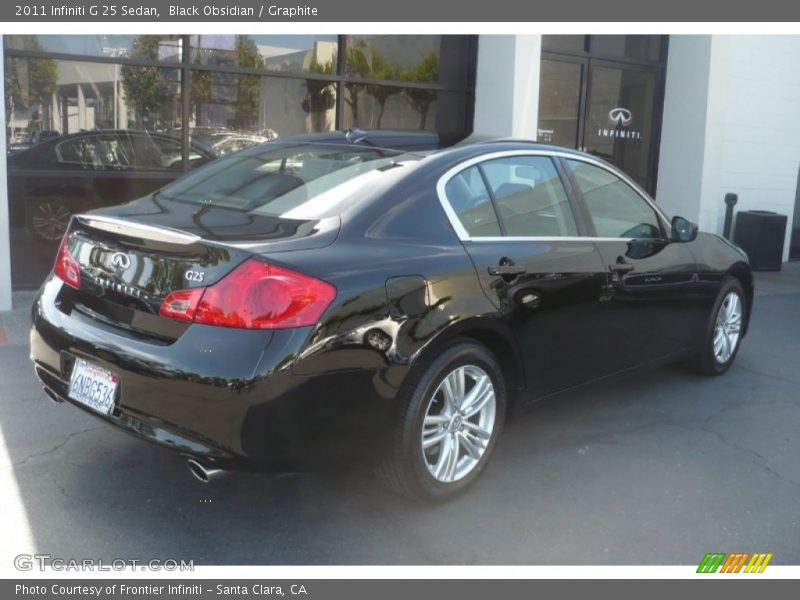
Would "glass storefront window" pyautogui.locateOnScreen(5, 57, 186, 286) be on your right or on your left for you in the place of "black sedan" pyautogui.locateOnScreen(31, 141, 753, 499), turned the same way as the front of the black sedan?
on your left

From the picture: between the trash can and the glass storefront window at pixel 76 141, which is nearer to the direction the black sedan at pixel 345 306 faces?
the trash can

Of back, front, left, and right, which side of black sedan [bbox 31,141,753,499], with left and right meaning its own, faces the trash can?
front

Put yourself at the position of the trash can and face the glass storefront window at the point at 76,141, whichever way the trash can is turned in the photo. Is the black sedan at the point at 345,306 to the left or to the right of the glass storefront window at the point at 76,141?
left

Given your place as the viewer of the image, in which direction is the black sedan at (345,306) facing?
facing away from the viewer and to the right of the viewer
